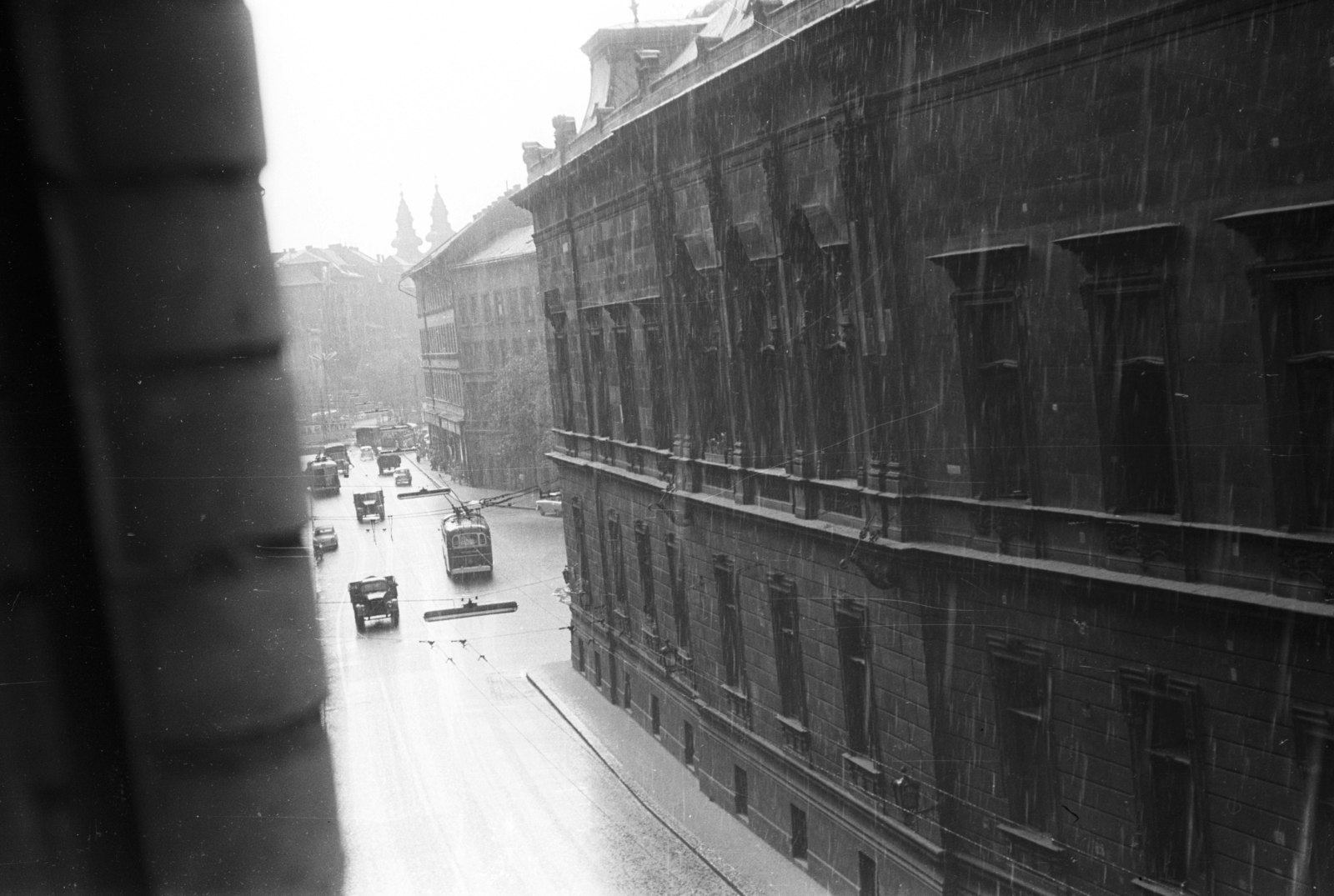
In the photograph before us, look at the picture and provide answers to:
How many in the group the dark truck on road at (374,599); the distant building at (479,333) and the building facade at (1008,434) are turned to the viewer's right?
0

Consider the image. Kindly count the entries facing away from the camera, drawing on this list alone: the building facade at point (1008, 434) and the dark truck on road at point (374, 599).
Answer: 0

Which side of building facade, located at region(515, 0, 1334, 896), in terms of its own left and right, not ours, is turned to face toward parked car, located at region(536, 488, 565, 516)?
right

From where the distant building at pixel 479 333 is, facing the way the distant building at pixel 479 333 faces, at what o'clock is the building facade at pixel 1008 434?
The building facade is roughly at 10 o'clock from the distant building.

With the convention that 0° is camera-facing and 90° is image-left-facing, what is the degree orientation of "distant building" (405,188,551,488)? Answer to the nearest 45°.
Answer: approximately 45°

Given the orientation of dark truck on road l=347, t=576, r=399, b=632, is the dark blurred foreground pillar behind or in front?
in front

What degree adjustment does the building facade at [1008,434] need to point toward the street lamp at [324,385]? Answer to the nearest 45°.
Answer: approximately 45° to its right

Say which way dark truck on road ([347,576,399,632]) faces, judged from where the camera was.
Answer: facing the viewer

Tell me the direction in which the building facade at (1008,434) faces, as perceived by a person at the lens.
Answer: facing the viewer and to the left of the viewer

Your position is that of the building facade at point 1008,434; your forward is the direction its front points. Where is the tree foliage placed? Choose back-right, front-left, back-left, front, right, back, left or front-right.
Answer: right
